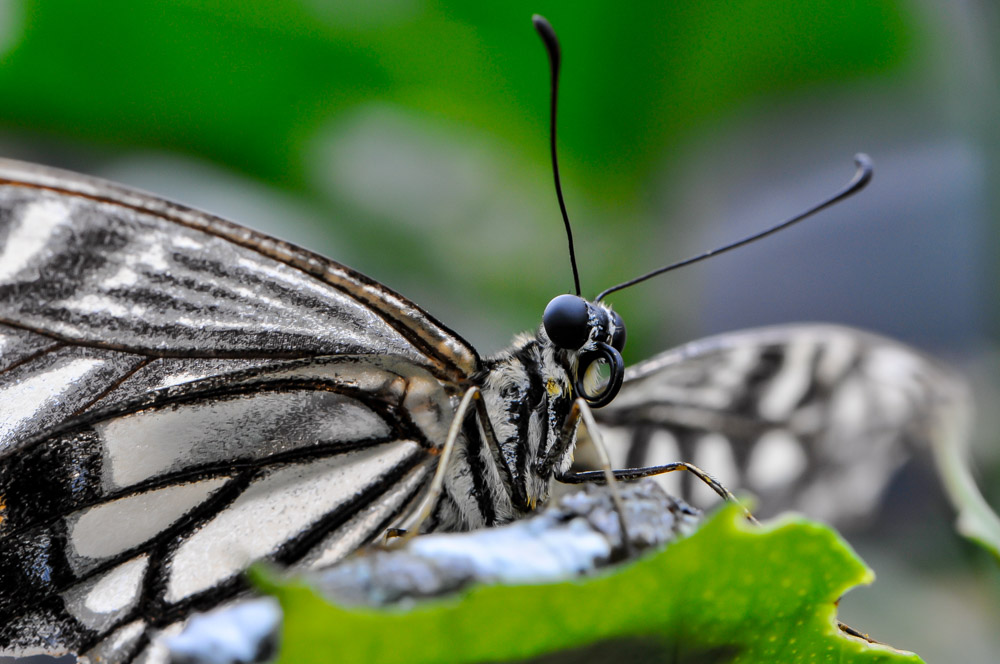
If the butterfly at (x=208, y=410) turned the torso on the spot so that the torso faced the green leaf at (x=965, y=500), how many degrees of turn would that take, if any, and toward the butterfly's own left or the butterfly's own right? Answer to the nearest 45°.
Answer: approximately 45° to the butterfly's own left

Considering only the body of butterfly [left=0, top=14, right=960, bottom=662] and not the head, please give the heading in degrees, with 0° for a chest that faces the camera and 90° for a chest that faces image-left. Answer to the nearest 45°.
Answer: approximately 315°
